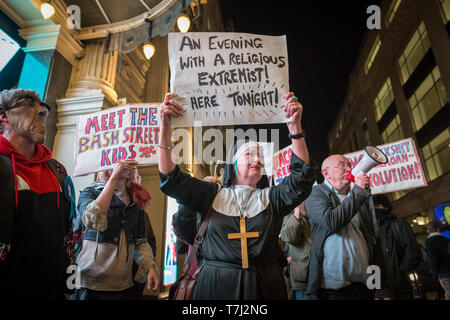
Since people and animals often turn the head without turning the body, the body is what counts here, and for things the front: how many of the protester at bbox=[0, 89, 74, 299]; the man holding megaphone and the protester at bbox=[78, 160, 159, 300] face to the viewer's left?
0

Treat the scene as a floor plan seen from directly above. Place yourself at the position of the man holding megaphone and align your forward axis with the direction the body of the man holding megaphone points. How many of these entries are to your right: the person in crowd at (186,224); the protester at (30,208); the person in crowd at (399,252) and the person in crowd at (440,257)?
2

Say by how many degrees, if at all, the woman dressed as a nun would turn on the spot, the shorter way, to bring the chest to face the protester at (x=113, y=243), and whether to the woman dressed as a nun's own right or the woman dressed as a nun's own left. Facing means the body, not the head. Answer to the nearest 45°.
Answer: approximately 135° to the woman dressed as a nun's own right

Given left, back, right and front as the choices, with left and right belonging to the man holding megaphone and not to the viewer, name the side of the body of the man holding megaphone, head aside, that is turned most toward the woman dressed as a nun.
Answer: right

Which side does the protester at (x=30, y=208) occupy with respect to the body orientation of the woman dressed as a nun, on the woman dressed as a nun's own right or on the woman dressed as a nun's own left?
on the woman dressed as a nun's own right

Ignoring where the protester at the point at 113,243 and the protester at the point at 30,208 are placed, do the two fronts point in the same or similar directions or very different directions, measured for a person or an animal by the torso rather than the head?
same or similar directions

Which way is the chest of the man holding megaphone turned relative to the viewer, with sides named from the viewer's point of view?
facing the viewer and to the right of the viewer

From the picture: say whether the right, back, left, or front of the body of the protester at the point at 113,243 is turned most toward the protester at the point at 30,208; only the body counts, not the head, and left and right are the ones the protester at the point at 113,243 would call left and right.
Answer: right

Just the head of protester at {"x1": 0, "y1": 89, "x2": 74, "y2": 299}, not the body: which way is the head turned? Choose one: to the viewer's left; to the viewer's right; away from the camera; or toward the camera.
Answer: to the viewer's right

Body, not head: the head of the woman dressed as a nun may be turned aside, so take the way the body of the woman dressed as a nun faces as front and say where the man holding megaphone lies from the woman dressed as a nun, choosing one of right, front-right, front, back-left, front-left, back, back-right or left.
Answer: back-left

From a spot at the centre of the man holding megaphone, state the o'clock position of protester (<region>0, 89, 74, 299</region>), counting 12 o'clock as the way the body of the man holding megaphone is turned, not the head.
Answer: The protester is roughly at 3 o'clock from the man holding megaphone.

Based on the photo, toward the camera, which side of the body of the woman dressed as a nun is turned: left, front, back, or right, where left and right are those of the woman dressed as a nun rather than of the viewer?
front
